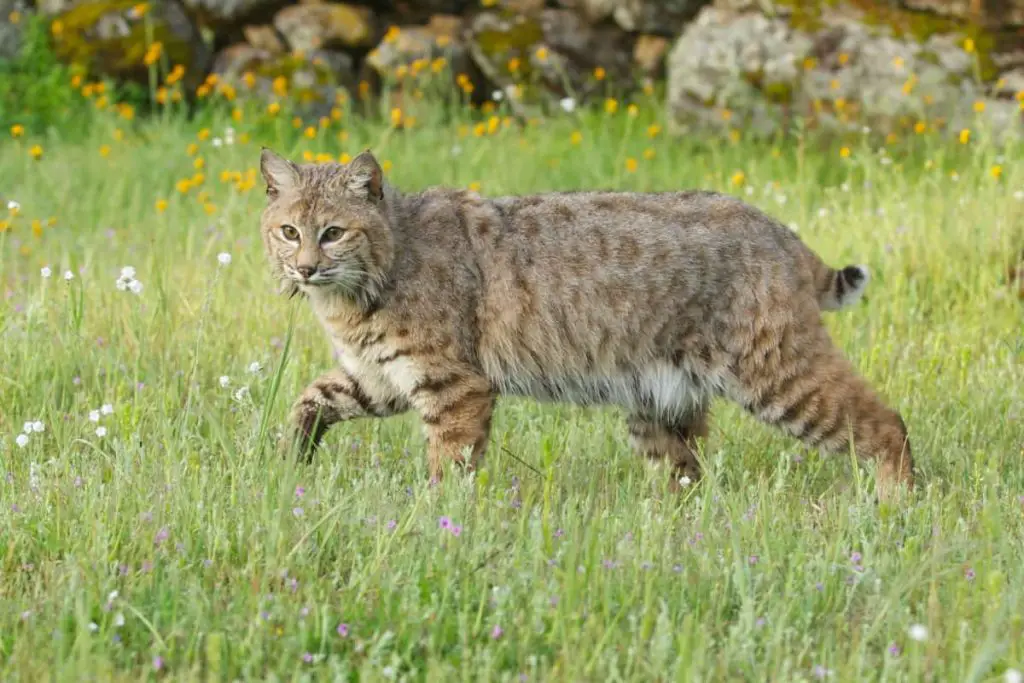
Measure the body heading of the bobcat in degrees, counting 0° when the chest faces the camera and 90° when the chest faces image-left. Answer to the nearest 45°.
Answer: approximately 90°

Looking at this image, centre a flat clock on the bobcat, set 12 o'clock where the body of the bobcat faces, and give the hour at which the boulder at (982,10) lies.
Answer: The boulder is roughly at 4 o'clock from the bobcat.

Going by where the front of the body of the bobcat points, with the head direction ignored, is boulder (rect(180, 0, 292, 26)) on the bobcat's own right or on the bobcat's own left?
on the bobcat's own right

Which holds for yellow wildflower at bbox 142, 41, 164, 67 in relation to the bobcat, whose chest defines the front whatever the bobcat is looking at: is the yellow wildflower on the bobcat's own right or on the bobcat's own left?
on the bobcat's own right

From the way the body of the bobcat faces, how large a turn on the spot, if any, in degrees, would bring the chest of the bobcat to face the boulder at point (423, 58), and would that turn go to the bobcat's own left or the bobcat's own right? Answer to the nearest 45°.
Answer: approximately 90° to the bobcat's own right

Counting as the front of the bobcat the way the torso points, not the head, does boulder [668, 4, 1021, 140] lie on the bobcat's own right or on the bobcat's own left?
on the bobcat's own right

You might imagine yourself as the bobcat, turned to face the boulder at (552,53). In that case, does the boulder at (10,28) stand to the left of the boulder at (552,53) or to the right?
left
